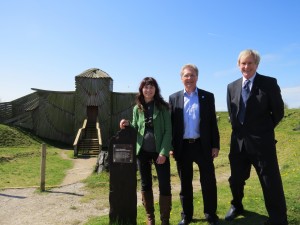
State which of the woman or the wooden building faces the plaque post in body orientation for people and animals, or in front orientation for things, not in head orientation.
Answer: the wooden building

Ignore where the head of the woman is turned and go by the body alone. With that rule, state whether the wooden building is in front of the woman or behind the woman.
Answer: behind

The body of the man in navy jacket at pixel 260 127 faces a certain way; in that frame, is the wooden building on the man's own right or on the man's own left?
on the man's own right

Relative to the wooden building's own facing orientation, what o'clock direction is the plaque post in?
The plaque post is roughly at 12 o'clock from the wooden building.

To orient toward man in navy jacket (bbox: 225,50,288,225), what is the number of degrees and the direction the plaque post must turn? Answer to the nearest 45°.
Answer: approximately 45° to its left

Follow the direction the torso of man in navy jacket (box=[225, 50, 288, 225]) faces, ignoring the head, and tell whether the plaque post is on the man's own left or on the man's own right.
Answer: on the man's own right

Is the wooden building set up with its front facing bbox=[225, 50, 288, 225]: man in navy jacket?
yes

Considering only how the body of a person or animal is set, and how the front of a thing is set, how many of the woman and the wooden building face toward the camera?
2

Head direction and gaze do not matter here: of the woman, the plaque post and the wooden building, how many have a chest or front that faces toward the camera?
3

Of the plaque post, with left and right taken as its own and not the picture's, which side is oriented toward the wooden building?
back

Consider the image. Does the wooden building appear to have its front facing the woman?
yes

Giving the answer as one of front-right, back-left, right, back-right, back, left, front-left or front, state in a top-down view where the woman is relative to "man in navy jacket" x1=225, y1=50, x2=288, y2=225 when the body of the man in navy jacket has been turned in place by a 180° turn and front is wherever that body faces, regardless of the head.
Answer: back-left

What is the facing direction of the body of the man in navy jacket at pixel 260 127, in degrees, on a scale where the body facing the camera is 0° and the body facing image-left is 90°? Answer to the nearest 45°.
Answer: approximately 45°
